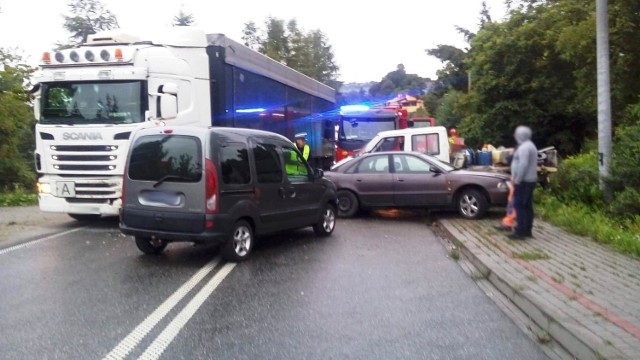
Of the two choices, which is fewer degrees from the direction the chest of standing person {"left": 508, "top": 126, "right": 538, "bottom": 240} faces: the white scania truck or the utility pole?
the white scania truck

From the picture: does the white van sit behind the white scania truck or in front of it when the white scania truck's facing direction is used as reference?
behind

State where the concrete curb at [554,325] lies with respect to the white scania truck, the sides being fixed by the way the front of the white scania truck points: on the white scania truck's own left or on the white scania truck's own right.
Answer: on the white scania truck's own left

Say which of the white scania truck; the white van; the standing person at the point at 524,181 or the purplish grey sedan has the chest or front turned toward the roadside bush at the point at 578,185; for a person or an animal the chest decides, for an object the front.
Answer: the purplish grey sedan

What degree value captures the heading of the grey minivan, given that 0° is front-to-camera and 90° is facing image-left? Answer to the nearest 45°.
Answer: approximately 225°

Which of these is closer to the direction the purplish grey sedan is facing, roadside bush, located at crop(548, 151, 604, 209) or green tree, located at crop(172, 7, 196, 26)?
the roadside bush

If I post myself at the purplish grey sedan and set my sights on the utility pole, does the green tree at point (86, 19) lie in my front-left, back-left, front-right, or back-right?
back-left

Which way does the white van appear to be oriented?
to the viewer's left

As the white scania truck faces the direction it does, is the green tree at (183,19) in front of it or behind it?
behind

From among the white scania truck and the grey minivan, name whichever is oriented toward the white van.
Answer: the grey minivan

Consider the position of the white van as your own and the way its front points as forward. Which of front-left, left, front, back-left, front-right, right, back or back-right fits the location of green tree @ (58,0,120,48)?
front-right
